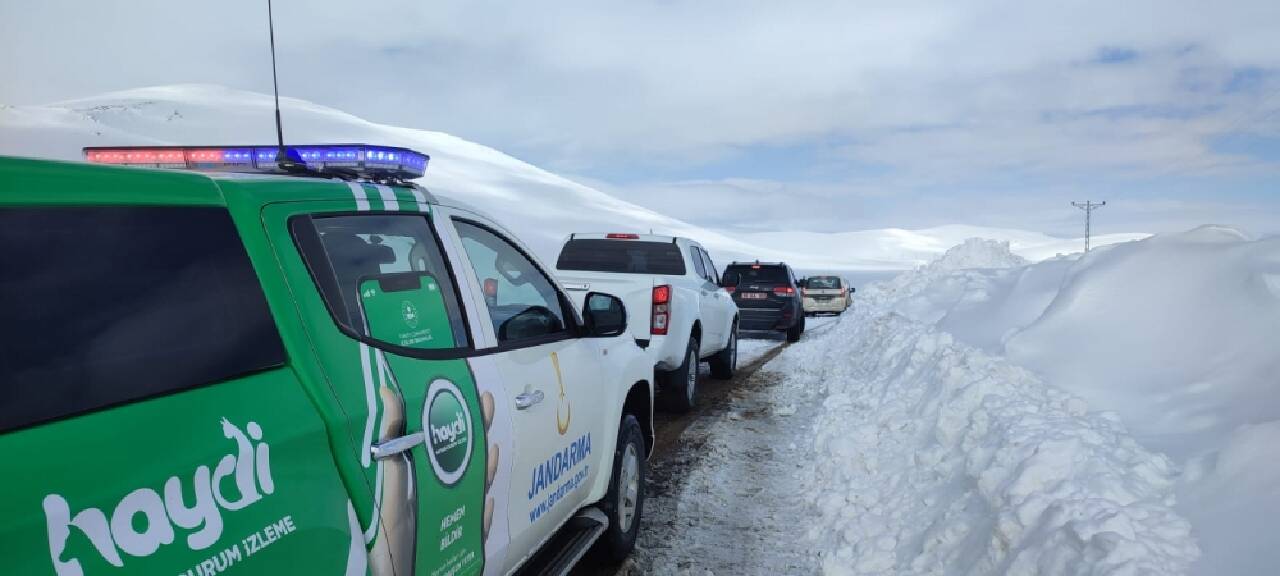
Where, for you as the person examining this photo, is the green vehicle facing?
facing away from the viewer and to the right of the viewer

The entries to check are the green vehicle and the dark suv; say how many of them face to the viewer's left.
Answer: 0

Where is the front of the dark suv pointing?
away from the camera

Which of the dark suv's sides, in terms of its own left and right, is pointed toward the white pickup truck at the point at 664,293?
back

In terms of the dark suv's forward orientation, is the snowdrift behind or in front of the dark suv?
behind
